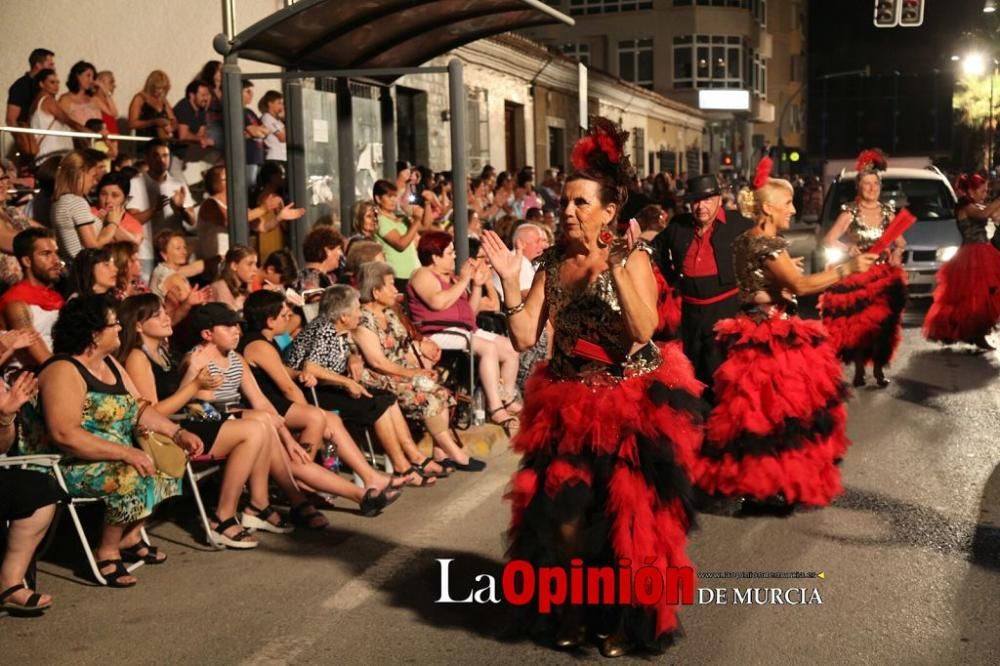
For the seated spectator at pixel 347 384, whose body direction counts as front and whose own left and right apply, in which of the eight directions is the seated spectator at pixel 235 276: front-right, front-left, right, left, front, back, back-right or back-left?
back-left

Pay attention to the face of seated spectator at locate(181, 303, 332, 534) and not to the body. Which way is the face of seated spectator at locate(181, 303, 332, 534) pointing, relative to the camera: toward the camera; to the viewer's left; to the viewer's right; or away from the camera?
to the viewer's right

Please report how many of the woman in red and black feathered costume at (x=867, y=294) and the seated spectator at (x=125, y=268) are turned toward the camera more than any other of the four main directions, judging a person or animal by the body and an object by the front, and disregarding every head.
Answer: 1

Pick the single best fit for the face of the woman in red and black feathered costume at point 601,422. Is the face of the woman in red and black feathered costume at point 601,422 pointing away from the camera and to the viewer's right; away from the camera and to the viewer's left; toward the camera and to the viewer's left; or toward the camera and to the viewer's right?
toward the camera and to the viewer's left

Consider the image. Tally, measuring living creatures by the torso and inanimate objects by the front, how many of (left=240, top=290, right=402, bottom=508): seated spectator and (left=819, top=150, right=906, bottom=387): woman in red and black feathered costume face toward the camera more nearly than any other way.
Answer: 1

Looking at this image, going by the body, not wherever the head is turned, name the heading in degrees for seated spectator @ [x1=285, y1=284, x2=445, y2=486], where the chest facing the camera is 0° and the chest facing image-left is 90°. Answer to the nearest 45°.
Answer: approximately 270°

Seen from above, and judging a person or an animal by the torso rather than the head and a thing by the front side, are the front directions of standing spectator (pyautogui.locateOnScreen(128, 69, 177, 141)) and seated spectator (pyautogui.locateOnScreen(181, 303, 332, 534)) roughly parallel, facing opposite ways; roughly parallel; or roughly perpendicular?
roughly parallel

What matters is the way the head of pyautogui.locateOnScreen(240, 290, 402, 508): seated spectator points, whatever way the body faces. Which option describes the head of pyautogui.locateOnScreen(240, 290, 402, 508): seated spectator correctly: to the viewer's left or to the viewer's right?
to the viewer's right

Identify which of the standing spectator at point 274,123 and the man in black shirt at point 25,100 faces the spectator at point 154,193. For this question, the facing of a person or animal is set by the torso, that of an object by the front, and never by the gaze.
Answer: the man in black shirt

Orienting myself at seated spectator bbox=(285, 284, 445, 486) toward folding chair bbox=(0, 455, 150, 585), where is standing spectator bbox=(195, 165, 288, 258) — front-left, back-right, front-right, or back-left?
back-right

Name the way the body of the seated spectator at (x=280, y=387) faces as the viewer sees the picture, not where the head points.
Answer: to the viewer's right

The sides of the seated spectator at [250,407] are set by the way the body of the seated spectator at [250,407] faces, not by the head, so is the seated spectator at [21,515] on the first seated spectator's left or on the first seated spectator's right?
on the first seated spectator's right

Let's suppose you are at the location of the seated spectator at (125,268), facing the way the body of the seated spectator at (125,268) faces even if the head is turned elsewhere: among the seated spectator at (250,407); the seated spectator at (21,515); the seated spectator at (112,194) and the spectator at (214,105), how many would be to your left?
2

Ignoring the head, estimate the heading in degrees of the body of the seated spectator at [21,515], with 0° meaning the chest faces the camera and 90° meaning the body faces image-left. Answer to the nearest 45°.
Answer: approximately 270°

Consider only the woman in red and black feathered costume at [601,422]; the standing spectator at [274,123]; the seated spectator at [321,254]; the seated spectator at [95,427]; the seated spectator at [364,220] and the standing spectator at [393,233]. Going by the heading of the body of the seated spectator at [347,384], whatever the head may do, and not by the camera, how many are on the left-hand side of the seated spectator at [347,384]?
4

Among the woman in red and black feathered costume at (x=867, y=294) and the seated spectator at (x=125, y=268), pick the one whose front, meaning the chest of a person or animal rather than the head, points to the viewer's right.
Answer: the seated spectator
